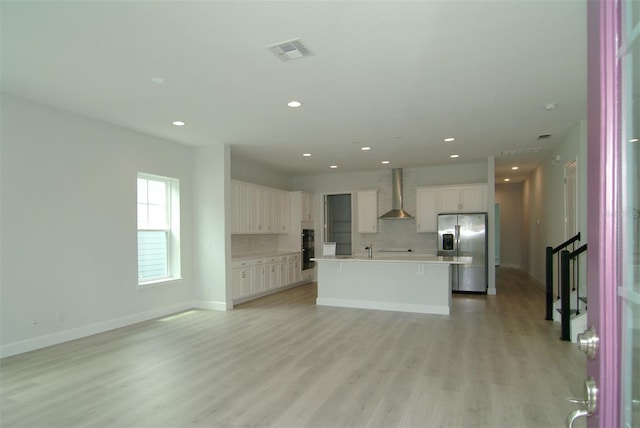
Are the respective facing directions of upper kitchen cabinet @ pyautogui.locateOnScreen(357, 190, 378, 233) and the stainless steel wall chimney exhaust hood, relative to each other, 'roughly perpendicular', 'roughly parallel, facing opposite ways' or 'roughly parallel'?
roughly parallel

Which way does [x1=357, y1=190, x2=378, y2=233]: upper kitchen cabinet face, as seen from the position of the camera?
facing the viewer

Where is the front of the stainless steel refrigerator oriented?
toward the camera

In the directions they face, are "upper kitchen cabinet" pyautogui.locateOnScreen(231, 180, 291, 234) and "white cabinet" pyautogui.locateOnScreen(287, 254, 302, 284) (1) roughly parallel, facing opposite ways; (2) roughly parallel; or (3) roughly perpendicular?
roughly parallel

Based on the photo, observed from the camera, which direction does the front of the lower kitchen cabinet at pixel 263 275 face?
facing the viewer and to the right of the viewer

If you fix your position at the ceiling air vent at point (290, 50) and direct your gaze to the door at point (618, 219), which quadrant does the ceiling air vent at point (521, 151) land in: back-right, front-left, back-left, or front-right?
back-left

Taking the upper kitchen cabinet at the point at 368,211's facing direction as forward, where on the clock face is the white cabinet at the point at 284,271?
The white cabinet is roughly at 2 o'clock from the upper kitchen cabinet.

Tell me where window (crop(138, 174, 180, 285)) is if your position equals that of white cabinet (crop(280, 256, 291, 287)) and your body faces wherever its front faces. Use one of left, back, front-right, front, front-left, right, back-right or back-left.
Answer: right

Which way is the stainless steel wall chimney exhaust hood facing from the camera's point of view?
toward the camera

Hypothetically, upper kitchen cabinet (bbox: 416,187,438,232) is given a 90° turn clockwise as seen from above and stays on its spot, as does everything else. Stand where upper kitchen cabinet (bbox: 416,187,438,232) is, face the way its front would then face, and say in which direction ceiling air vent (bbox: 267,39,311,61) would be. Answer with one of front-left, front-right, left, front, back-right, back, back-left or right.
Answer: left

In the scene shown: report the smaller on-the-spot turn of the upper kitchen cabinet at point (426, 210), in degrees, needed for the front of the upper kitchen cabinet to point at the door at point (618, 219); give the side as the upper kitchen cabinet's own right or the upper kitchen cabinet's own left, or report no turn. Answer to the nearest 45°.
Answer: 0° — it already faces it

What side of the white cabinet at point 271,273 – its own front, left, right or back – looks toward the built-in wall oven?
left

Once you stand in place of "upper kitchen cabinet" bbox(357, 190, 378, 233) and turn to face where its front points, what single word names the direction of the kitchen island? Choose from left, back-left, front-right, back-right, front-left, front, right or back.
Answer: front

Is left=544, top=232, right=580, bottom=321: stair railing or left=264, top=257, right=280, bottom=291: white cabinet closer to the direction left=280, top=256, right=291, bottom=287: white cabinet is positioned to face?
the stair railing
